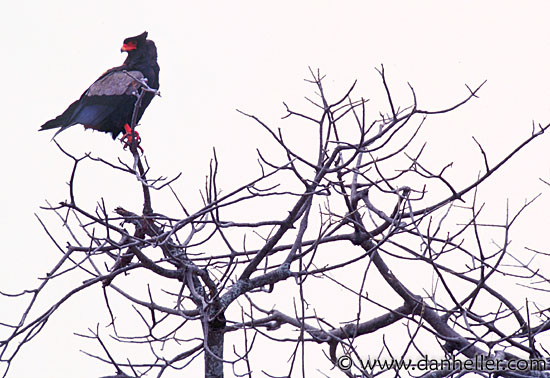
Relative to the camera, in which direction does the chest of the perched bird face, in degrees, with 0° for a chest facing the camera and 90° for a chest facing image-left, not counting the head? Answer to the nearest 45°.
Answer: approximately 270°
